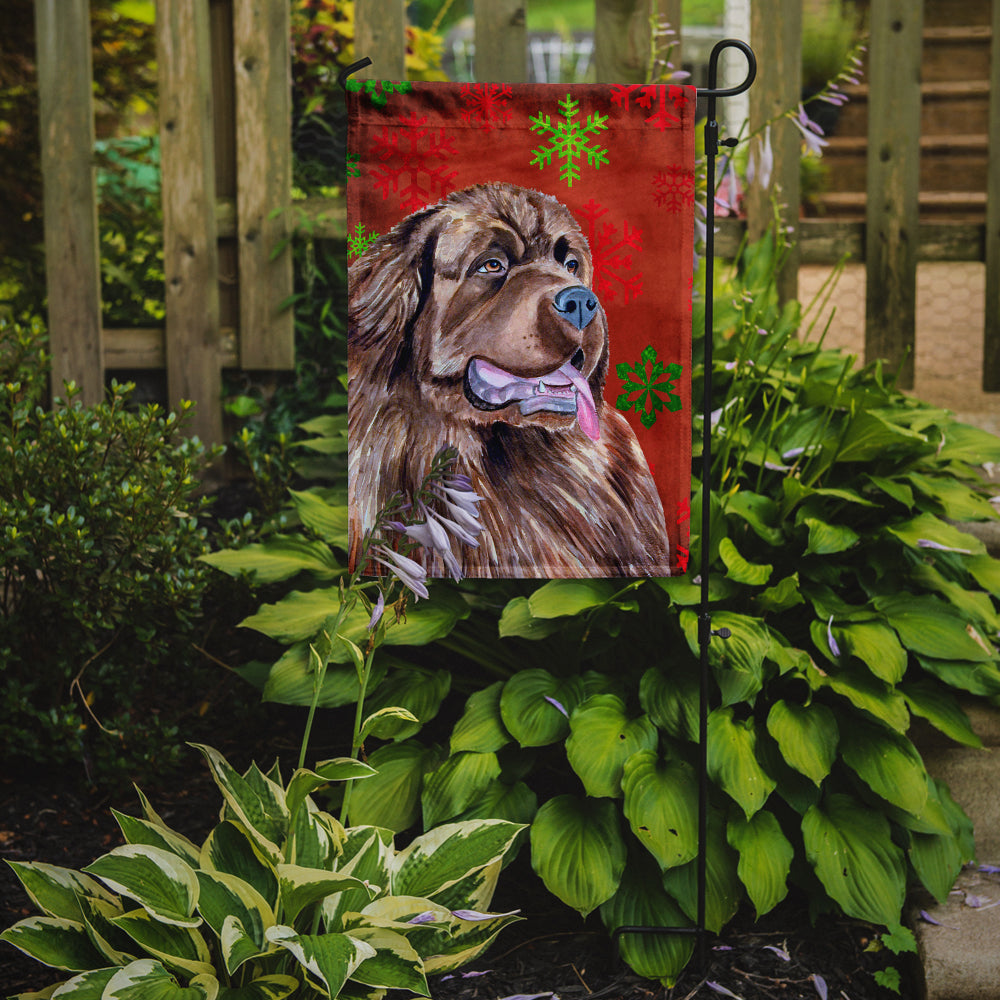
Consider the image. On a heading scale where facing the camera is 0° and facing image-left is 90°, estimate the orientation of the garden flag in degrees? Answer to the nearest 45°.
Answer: approximately 0°

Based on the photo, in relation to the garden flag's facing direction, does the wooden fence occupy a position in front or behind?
behind

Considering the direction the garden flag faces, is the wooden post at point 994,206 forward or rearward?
rearward

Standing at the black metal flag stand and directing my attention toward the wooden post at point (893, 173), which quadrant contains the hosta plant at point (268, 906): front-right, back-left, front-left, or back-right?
back-left

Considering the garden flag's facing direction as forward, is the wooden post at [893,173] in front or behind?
behind
